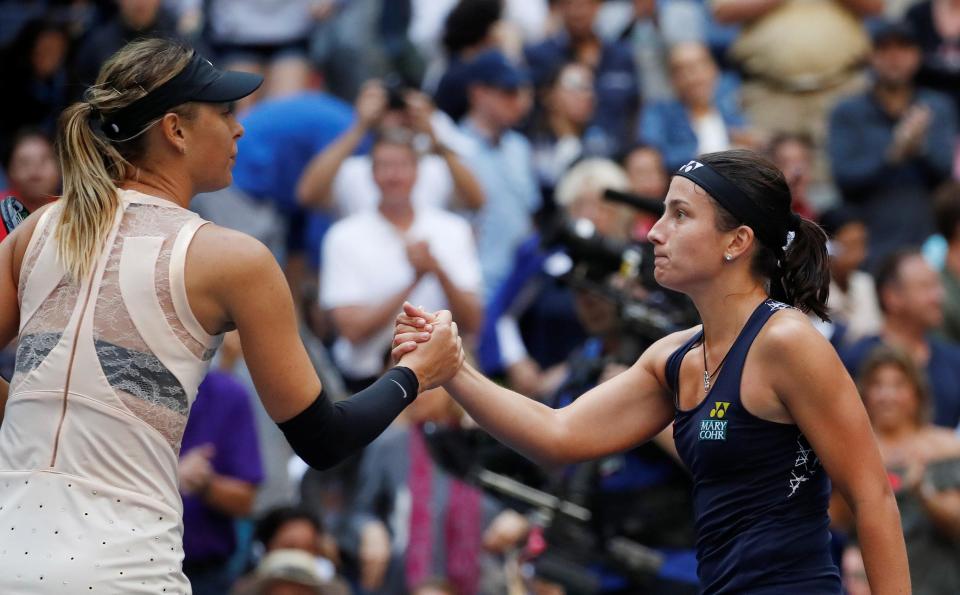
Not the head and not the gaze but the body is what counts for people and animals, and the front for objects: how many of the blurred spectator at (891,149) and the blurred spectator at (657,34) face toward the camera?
2

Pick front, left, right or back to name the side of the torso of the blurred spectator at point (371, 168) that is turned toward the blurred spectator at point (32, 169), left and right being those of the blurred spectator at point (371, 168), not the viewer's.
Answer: right

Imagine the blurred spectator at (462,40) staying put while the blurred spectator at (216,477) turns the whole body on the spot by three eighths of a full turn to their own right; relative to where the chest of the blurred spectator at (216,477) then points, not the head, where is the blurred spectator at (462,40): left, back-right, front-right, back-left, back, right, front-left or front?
front-right

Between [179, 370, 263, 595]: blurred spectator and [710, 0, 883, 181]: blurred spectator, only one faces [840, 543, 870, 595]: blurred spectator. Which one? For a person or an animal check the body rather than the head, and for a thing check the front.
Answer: [710, 0, 883, 181]: blurred spectator

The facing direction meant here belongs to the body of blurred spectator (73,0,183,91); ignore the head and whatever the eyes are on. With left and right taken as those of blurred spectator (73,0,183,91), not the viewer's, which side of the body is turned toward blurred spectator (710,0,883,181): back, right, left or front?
left

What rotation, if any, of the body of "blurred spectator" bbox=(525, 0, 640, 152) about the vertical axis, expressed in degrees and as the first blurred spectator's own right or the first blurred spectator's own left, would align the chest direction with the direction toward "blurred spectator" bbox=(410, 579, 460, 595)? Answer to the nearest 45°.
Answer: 0° — they already face them

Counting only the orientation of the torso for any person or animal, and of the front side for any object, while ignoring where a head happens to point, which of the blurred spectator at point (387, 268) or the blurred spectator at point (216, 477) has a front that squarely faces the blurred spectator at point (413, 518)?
the blurred spectator at point (387, 268)

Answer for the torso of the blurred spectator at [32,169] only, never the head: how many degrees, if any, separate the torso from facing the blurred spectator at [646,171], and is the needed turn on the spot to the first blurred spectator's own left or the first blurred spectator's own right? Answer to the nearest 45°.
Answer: approximately 90° to the first blurred spectator's own left

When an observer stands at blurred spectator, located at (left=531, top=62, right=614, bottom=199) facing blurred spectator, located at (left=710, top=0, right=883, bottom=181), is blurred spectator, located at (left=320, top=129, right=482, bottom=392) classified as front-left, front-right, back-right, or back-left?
back-right

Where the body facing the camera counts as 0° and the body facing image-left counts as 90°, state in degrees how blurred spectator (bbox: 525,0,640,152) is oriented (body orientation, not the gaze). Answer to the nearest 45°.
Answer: approximately 0°

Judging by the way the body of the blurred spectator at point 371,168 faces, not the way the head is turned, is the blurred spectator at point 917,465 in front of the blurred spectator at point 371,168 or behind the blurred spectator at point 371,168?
in front

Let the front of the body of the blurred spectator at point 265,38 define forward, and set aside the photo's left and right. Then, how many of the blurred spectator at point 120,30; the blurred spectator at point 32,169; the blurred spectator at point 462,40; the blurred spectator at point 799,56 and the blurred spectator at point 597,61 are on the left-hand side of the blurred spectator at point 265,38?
3
